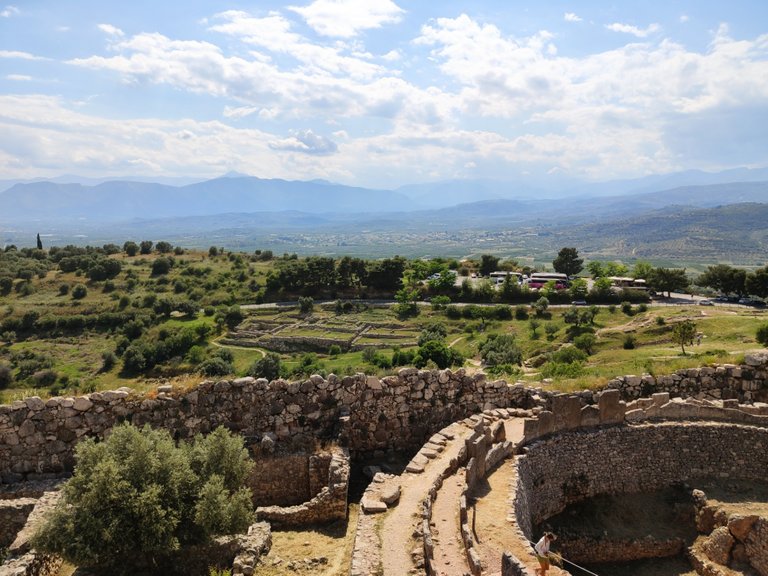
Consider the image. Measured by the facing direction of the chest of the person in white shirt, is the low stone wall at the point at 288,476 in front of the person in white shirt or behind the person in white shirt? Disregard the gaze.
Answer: behind

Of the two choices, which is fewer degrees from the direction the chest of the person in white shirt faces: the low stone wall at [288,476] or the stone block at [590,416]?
the stone block

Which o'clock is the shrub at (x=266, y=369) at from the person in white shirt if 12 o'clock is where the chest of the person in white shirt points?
The shrub is roughly at 8 o'clock from the person in white shirt.

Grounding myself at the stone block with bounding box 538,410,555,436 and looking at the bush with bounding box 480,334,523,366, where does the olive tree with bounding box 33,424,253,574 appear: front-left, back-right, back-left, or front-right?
back-left

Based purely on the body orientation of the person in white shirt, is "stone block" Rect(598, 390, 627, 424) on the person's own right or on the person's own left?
on the person's own left

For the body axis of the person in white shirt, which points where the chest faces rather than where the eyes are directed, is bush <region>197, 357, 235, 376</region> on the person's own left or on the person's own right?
on the person's own left

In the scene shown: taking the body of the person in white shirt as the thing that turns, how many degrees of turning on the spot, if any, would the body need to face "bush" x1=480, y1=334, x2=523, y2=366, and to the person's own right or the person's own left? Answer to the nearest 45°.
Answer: approximately 90° to the person's own left

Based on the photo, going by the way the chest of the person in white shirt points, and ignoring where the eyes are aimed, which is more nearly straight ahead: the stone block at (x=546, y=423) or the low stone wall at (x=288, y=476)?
the stone block

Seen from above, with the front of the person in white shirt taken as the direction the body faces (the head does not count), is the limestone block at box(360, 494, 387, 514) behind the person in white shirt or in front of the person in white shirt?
behind

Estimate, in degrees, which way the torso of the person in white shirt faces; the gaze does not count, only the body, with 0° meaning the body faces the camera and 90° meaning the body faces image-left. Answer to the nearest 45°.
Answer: approximately 270°
